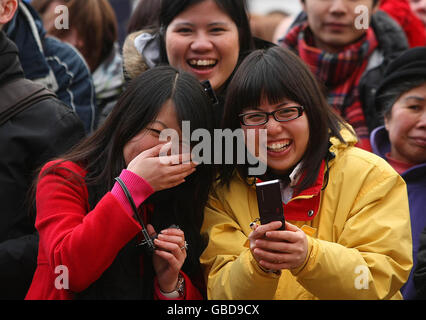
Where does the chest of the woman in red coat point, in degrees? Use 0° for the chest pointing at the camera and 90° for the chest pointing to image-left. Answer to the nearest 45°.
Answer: approximately 315°

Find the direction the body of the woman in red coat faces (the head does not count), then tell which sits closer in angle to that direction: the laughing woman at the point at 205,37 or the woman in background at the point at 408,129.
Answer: the woman in background

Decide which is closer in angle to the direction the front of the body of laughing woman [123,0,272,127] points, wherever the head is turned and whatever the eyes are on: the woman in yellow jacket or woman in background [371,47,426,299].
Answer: the woman in yellow jacket

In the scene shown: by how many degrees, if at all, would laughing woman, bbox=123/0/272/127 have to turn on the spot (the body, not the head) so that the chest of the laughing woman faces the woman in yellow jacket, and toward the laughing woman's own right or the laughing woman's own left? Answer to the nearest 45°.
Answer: approximately 45° to the laughing woman's own left

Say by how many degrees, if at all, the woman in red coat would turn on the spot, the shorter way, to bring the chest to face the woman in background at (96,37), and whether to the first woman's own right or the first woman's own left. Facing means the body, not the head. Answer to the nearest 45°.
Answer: approximately 135° to the first woman's own left

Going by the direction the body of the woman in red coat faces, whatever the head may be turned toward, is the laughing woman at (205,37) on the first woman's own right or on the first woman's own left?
on the first woman's own left

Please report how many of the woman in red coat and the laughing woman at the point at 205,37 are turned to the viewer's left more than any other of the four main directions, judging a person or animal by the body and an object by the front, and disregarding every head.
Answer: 0

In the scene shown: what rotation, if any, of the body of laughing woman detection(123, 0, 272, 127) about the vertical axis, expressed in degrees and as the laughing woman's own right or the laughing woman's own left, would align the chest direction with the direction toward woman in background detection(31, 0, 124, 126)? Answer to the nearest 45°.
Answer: approximately 135° to the laughing woman's own right

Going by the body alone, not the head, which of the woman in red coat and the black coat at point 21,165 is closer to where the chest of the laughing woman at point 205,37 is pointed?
the woman in red coat

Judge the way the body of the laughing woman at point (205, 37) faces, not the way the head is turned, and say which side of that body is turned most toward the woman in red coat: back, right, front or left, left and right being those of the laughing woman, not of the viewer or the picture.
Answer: front

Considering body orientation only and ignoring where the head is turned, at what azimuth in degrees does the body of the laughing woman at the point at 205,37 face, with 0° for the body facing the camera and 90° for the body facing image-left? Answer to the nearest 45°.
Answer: approximately 0°

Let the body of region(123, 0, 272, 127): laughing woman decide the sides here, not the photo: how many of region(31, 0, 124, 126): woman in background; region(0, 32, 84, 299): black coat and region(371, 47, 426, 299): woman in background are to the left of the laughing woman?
1
